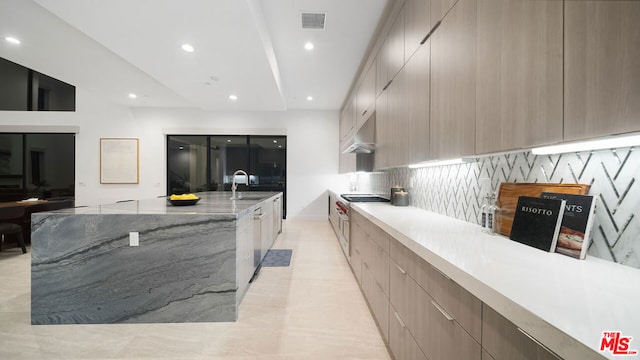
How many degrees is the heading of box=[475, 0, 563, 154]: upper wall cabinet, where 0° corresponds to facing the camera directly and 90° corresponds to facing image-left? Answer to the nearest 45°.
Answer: approximately 45°

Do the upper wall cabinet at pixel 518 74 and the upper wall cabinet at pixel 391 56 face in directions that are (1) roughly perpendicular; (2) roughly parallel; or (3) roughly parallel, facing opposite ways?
roughly parallel

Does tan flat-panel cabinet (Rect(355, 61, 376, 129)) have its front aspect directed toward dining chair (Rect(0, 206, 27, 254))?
yes

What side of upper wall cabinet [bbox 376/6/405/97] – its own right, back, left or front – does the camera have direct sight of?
left

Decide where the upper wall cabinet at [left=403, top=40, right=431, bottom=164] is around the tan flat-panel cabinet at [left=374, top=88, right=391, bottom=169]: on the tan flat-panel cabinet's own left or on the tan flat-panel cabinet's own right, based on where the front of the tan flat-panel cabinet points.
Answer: on the tan flat-panel cabinet's own left

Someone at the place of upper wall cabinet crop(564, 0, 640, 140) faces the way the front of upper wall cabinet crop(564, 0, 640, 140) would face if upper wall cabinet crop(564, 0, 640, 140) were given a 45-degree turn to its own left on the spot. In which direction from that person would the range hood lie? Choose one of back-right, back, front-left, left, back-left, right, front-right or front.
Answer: back-right

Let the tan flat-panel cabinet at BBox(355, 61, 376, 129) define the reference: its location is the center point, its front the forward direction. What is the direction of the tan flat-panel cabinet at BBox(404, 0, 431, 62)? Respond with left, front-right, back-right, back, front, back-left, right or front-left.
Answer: left

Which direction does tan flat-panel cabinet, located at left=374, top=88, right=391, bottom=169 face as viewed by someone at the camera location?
facing to the left of the viewer

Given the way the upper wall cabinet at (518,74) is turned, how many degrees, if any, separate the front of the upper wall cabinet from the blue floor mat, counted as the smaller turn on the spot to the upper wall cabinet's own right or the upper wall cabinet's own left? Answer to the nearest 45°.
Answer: approximately 90° to the upper wall cabinet's own right

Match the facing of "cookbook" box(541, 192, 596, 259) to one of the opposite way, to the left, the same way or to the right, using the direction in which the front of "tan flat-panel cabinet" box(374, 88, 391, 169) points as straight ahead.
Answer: the same way

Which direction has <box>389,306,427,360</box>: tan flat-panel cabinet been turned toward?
to the viewer's left

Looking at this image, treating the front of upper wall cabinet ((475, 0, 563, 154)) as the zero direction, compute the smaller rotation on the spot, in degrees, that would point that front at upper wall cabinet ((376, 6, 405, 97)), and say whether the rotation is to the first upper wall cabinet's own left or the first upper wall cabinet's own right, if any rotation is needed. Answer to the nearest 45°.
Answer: approximately 90° to the first upper wall cabinet's own right

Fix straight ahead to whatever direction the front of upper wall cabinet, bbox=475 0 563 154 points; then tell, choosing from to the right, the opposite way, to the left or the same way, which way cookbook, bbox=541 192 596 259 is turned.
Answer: the same way

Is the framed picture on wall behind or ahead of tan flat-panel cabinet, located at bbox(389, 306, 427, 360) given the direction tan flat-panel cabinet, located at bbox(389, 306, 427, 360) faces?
ahead

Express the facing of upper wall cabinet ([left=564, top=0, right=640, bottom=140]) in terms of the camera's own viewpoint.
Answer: facing the viewer and to the left of the viewer

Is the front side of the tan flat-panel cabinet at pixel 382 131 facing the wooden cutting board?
no

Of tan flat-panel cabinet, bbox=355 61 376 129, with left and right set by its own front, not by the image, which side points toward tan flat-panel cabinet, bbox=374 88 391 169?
left

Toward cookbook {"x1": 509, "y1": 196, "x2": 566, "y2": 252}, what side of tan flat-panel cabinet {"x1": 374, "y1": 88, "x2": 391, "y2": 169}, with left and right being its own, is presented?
left
